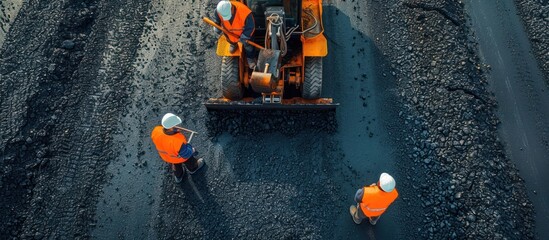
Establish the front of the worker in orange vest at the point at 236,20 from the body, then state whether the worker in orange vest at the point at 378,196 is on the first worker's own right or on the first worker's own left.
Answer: on the first worker's own left

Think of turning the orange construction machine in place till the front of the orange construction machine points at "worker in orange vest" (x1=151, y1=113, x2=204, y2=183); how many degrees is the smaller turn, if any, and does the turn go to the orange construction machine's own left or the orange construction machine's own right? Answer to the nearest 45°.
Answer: approximately 45° to the orange construction machine's own right

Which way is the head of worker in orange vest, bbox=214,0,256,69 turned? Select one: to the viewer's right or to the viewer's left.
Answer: to the viewer's left

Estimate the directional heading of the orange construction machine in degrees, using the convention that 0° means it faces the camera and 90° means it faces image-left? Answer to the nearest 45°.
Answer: approximately 0°

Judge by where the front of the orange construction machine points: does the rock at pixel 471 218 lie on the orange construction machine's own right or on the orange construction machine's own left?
on the orange construction machine's own left

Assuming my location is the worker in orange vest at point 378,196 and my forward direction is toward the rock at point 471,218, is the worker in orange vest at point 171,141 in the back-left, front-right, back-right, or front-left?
back-left

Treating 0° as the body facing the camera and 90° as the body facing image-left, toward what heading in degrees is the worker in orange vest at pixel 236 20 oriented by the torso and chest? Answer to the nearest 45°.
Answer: approximately 45°

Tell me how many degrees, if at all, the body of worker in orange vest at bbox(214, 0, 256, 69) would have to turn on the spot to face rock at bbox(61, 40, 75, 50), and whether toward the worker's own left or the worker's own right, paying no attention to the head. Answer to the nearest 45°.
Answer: approximately 90° to the worker's own right

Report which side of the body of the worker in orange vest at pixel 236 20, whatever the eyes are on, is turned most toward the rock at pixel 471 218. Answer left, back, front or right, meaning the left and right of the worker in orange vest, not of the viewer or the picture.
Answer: left
